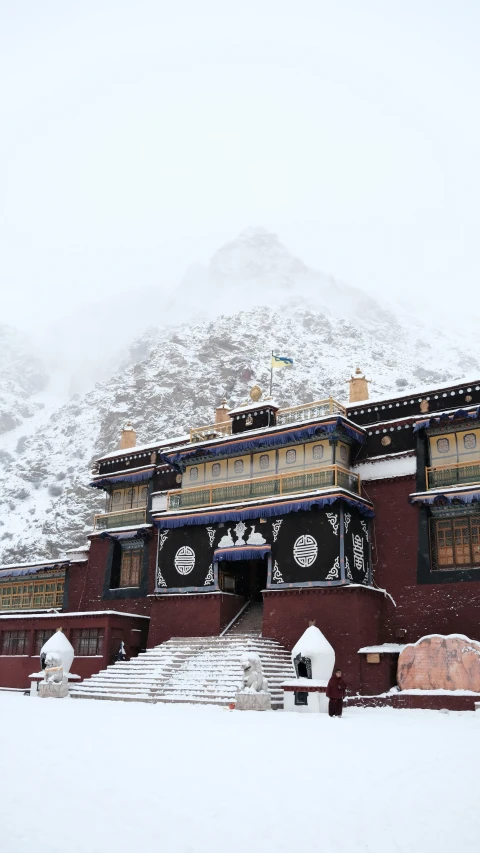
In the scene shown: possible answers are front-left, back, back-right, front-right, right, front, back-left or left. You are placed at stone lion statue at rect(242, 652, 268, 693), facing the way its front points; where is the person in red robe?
left

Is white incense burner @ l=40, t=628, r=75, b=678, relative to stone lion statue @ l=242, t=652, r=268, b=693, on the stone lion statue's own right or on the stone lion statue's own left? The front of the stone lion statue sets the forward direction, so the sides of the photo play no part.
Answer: on the stone lion statue's own right

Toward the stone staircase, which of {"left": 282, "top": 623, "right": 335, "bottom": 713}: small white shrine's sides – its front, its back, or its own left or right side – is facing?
right

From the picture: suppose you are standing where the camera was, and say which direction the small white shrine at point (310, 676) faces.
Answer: facing the viewer and to the left of the viewer

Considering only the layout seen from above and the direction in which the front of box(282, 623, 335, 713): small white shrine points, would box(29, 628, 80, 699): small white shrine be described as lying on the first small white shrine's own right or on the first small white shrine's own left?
on the first small white shrine's own right

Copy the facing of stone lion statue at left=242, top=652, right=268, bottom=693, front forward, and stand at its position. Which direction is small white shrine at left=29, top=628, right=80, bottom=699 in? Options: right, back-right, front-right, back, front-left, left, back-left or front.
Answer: right

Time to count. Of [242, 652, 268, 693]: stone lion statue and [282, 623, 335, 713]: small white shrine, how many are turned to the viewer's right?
0

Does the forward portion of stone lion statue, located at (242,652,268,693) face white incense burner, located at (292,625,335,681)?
no

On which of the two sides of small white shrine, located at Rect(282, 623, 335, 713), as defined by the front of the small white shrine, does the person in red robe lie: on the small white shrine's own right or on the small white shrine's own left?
on the small white shrine's own left

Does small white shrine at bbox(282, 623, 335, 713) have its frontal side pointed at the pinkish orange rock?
no

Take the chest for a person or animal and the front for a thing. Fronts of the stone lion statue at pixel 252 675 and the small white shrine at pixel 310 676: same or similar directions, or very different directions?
same or similar directions
